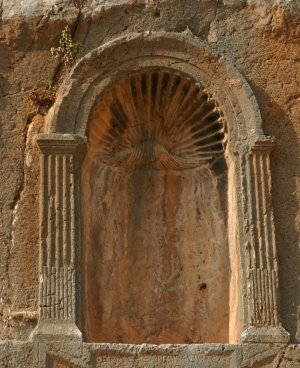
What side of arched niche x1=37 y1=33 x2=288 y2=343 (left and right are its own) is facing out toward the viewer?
front
